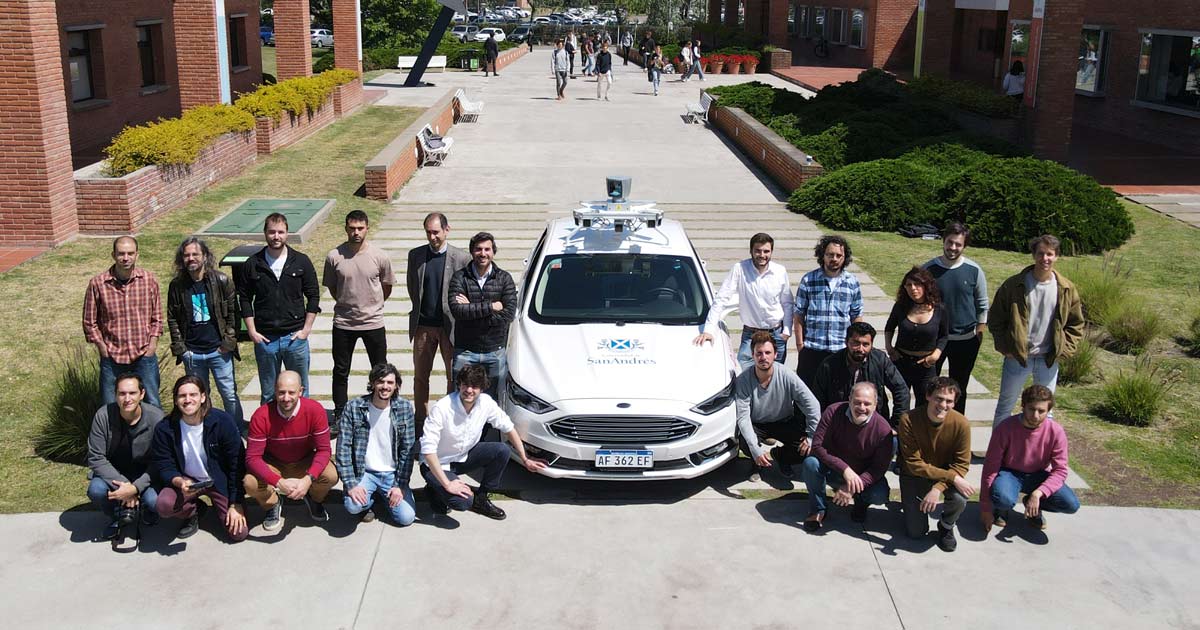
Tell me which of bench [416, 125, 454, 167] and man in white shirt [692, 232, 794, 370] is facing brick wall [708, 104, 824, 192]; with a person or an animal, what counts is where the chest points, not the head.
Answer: the bench

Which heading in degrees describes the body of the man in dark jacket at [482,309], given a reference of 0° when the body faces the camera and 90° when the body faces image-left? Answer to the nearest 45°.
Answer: approximately 0°

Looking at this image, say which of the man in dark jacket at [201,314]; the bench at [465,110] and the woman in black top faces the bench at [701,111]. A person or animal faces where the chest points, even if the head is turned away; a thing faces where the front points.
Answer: the bench at [465,110]

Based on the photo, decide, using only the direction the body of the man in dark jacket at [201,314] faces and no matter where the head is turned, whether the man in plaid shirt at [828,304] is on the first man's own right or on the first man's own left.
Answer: on the first man's own left

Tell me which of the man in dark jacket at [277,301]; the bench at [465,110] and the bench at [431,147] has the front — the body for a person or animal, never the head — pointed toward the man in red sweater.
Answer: the man in dark jacket

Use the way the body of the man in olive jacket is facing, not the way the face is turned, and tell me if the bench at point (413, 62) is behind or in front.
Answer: behind

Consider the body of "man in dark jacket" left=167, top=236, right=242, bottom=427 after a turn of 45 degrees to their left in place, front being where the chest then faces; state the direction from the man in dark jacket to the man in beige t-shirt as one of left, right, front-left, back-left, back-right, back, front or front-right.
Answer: front-left

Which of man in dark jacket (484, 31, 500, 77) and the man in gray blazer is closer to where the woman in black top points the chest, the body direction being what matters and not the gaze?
the man in gray blazer

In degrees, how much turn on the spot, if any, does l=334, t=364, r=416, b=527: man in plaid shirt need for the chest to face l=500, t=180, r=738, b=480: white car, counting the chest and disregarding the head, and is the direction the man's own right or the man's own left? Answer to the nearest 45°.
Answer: approximately 90° to the man's own left

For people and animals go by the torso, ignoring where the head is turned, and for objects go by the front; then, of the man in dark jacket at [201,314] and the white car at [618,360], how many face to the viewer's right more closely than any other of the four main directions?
0

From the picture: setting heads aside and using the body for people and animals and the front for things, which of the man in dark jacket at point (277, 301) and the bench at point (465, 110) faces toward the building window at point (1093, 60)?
the bench

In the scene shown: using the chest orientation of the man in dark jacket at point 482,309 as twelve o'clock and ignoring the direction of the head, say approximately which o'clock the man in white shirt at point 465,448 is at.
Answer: The man in white shirt is roughly at 12 o'clock from the man in dark jacket.
